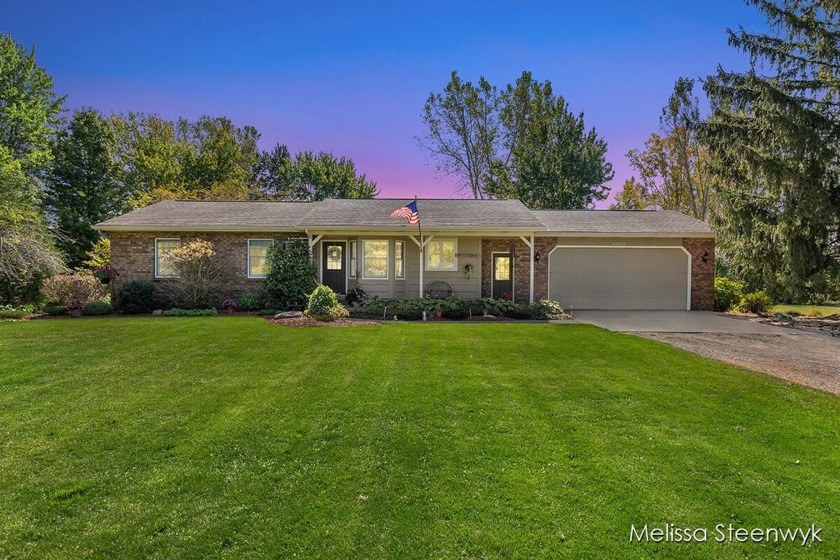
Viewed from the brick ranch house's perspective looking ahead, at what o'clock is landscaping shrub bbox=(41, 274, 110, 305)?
The landscaping shrub is roughly at 3 o'clock from the brick ranch house.

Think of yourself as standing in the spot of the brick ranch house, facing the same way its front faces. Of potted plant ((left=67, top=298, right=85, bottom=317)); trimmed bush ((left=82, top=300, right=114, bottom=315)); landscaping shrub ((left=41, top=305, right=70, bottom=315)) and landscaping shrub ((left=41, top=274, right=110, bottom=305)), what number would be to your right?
4

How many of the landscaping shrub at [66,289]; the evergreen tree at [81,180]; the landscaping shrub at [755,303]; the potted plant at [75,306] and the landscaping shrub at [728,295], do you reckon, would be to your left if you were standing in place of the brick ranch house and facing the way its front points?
2

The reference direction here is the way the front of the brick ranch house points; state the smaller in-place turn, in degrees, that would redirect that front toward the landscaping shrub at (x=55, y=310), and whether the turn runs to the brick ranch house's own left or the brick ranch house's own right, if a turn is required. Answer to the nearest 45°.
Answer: approximately 90° to the brick ranch house's own right

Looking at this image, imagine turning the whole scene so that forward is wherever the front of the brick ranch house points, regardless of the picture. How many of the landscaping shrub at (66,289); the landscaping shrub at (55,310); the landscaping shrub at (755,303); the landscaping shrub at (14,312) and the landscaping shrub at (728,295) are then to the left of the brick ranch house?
2

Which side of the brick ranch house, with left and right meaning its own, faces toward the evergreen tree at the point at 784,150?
left

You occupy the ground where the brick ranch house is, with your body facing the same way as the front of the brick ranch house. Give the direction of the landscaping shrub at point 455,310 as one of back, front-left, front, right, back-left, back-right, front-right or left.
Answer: front

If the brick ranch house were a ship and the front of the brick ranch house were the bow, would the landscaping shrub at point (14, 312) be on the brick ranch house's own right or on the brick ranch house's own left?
on the brick ranch house's own right

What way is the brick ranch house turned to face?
toward the camera

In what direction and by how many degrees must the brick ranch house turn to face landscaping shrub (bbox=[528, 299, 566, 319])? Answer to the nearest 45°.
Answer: approximately 45° to its left

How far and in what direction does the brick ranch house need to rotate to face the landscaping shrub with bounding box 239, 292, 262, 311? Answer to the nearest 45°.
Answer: approximately 90° to its right

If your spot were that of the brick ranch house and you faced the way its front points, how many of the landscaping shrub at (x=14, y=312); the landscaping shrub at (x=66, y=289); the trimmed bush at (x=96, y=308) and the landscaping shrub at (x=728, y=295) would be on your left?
1

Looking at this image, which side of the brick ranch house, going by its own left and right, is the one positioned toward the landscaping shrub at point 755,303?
left

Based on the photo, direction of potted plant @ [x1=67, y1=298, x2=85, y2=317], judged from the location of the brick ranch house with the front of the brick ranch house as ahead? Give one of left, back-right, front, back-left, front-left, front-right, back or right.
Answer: right

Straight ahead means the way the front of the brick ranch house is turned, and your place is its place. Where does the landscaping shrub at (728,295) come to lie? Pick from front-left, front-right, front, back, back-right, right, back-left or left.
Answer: left

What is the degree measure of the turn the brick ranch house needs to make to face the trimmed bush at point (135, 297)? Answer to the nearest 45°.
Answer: approximately 90° to its right
